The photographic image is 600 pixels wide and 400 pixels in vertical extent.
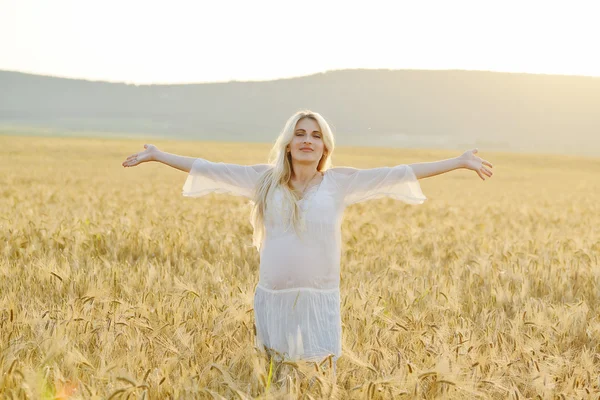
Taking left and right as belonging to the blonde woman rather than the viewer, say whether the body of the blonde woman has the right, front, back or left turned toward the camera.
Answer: front
